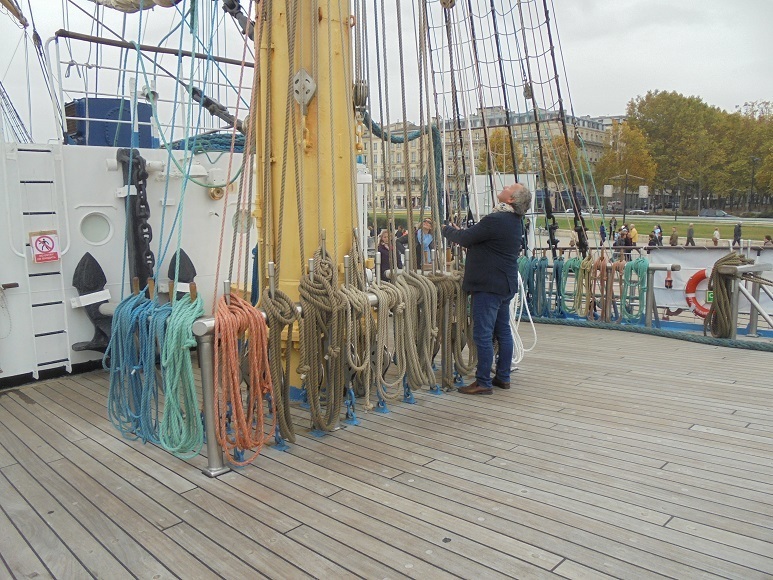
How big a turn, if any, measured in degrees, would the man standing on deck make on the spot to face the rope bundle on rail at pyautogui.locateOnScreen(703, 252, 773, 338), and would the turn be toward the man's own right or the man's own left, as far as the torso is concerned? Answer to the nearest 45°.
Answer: approximately 135° to the man's own right

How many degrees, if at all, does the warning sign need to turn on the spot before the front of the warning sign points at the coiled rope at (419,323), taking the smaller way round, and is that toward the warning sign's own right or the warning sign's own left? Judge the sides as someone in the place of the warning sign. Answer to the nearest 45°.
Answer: approximately 45° to the warning sign's own left

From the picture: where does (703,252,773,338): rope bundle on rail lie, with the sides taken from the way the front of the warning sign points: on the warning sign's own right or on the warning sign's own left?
on the warning sign's own left

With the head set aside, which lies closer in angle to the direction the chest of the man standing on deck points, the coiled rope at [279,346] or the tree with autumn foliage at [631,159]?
the coiled rope

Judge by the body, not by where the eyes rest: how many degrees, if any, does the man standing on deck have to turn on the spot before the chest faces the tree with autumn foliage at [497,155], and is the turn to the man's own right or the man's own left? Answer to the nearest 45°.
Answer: approximately 90° to the man's own right

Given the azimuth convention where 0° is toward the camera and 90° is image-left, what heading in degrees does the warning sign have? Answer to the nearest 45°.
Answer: approximately 0°

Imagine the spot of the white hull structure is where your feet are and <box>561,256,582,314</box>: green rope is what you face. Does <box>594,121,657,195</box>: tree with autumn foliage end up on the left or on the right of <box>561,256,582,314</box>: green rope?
left

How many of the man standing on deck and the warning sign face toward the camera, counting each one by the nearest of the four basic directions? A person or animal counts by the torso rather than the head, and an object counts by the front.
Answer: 1

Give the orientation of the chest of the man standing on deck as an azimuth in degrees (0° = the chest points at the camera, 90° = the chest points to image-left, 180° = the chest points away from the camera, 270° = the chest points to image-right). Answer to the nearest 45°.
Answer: approximately 90°

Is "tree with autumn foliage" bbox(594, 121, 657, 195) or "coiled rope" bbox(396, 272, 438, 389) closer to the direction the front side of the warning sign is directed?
the coiled rope

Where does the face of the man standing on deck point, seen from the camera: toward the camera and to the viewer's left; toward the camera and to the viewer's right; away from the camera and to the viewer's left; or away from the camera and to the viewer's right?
away from the camera and to the viewer's left

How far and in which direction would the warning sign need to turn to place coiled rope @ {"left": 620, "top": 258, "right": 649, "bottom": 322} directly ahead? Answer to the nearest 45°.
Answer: approximately 90° to its left

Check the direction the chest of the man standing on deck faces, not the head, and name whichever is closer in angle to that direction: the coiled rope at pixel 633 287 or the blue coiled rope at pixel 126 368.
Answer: the blue coiled rope
